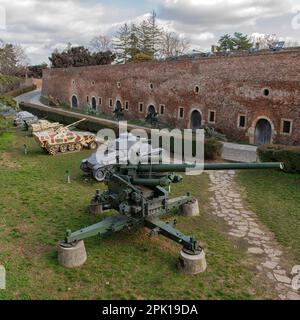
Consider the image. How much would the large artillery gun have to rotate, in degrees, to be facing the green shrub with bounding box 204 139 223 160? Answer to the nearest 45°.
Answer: approximately 90° to its left

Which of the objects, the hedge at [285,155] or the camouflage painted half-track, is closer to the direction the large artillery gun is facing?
the hedge

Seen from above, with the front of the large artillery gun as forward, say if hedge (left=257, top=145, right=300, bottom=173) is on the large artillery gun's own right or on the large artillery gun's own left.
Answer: on the large artillery gun's own left

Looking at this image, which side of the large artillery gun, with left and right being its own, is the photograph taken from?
right

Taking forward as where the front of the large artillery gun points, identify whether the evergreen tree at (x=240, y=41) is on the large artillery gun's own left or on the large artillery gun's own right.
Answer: on the large artillery gun's own left

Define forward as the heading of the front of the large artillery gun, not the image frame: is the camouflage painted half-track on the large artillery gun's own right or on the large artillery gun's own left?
on the large artillery gun's own left
